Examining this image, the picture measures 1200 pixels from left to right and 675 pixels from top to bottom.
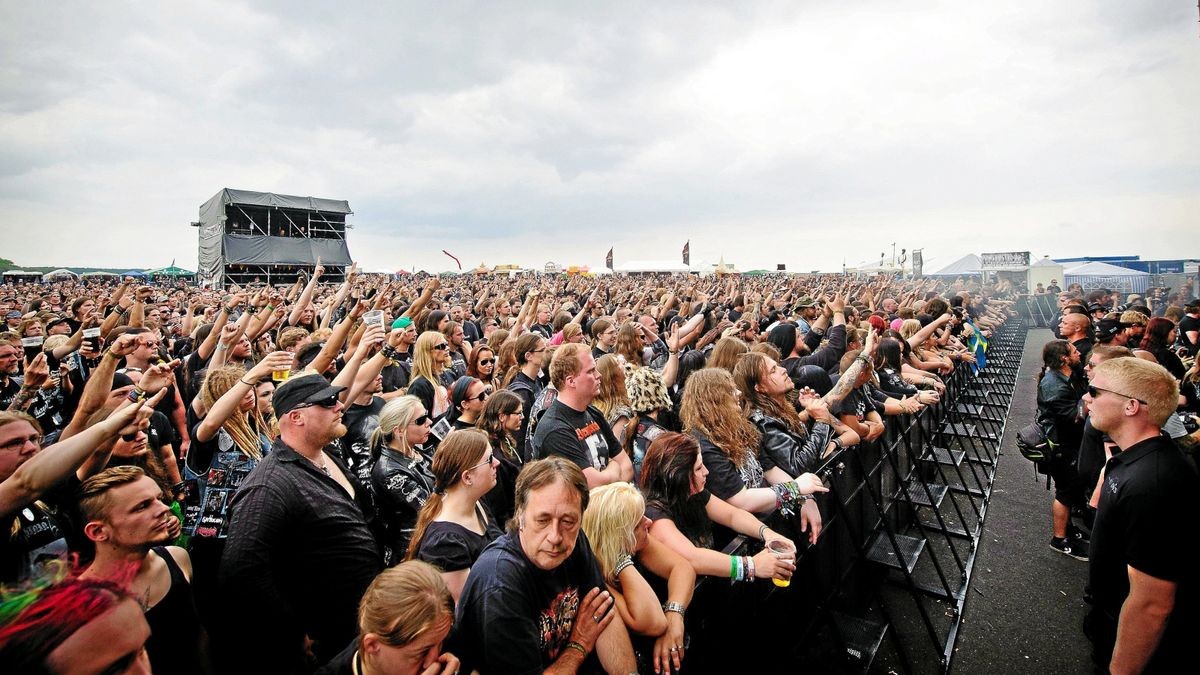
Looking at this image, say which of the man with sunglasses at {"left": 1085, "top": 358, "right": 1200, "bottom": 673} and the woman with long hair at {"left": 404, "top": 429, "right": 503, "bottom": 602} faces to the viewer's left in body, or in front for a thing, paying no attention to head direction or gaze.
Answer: the man with sunglasses

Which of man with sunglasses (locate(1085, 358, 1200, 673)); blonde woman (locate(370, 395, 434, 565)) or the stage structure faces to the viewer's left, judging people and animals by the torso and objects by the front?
the man with sunglasses

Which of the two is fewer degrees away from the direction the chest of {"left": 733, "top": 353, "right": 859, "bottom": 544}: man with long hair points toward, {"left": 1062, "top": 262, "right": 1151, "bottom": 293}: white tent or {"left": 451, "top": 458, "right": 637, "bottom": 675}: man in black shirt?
the white tent

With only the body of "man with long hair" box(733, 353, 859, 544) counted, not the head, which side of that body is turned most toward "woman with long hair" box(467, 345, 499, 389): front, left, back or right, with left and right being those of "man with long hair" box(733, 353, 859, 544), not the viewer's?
back

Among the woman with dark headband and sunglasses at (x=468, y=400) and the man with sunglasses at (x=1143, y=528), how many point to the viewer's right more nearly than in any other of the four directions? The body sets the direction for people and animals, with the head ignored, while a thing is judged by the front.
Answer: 1

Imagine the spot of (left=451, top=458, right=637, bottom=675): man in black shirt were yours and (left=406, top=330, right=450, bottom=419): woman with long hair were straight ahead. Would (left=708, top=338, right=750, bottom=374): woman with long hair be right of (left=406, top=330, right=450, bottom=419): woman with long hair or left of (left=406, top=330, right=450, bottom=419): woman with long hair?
right

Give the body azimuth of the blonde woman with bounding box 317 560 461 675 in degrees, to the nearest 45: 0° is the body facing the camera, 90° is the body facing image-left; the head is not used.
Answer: approximately 315°

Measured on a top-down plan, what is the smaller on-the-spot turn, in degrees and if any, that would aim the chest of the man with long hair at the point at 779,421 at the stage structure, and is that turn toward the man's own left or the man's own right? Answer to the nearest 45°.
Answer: approximately 135° to the man's own left

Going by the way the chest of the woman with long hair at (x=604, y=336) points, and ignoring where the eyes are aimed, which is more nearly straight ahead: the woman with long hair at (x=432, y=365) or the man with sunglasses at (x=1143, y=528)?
the man with sunglasses

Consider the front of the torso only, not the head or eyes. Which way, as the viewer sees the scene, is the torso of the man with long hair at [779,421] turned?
to the viewer's right

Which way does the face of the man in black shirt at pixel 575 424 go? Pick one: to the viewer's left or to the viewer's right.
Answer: to the viewer's right

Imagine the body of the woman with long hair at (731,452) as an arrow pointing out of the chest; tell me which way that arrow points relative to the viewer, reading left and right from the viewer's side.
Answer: facing to the right of the viewer

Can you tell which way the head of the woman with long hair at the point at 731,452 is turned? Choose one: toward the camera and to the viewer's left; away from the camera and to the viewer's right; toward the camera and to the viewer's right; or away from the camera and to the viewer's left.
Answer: away from the camera and to the viewer's right

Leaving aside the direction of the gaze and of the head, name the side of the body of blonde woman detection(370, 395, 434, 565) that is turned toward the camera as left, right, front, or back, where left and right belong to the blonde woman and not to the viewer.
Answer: right

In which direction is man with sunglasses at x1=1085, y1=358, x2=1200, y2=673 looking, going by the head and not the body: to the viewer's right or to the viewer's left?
to the viewer's left

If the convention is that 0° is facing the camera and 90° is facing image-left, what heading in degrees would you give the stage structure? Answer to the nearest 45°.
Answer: approximately 315°
